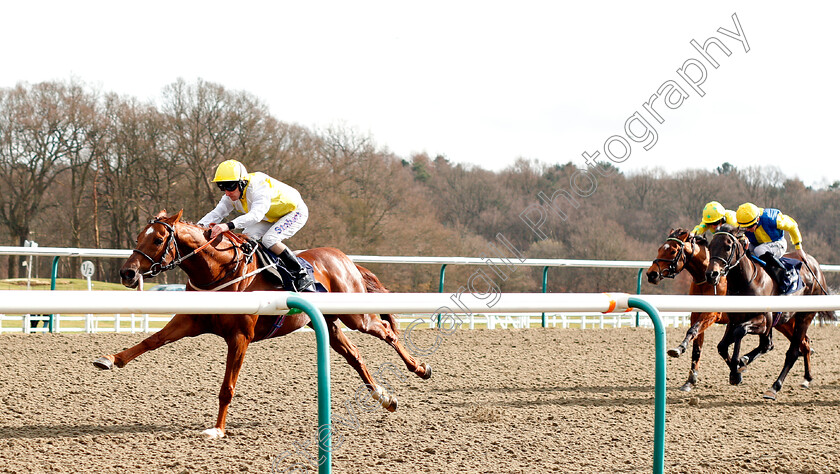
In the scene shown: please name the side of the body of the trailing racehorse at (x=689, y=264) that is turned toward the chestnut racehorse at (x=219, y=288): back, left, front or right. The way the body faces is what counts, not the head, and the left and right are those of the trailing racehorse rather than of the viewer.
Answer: front

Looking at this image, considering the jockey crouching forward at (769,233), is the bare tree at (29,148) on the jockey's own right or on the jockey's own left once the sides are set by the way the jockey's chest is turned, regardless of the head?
on the jockey's own right

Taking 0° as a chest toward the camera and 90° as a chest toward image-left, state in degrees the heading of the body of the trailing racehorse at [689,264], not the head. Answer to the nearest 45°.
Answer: approximately 45°

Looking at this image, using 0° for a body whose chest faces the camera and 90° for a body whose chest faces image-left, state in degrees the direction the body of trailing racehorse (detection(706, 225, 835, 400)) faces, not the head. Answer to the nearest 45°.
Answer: approximately 45°

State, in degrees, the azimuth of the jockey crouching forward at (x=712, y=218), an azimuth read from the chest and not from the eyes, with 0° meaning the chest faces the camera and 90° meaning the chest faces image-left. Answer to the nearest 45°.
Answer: approximately 45°

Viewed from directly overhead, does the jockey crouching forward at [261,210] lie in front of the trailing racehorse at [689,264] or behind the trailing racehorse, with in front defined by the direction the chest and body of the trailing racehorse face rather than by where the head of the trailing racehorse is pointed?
in front

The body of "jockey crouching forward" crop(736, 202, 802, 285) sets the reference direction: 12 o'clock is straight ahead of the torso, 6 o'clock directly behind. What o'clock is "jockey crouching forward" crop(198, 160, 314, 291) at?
"jockey crouching forward" crop(198, 160, 314, 291) is roughly at 12 o'clock from "jockey crouching forward" crop(736, 202, 802, 285).
